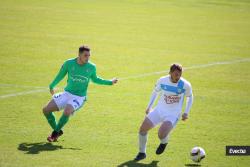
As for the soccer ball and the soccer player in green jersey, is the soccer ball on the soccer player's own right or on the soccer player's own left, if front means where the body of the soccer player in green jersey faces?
on the soccer player's own left

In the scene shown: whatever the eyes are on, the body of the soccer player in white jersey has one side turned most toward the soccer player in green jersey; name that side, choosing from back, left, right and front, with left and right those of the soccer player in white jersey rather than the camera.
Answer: right

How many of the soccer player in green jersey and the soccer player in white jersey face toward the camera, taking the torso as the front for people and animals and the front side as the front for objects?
2

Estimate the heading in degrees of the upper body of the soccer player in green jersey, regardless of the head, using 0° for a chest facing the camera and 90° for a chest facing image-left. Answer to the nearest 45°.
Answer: approximately 0°

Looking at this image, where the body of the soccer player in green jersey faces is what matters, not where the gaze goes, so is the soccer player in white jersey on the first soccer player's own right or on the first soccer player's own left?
on the first soccer player's own left
